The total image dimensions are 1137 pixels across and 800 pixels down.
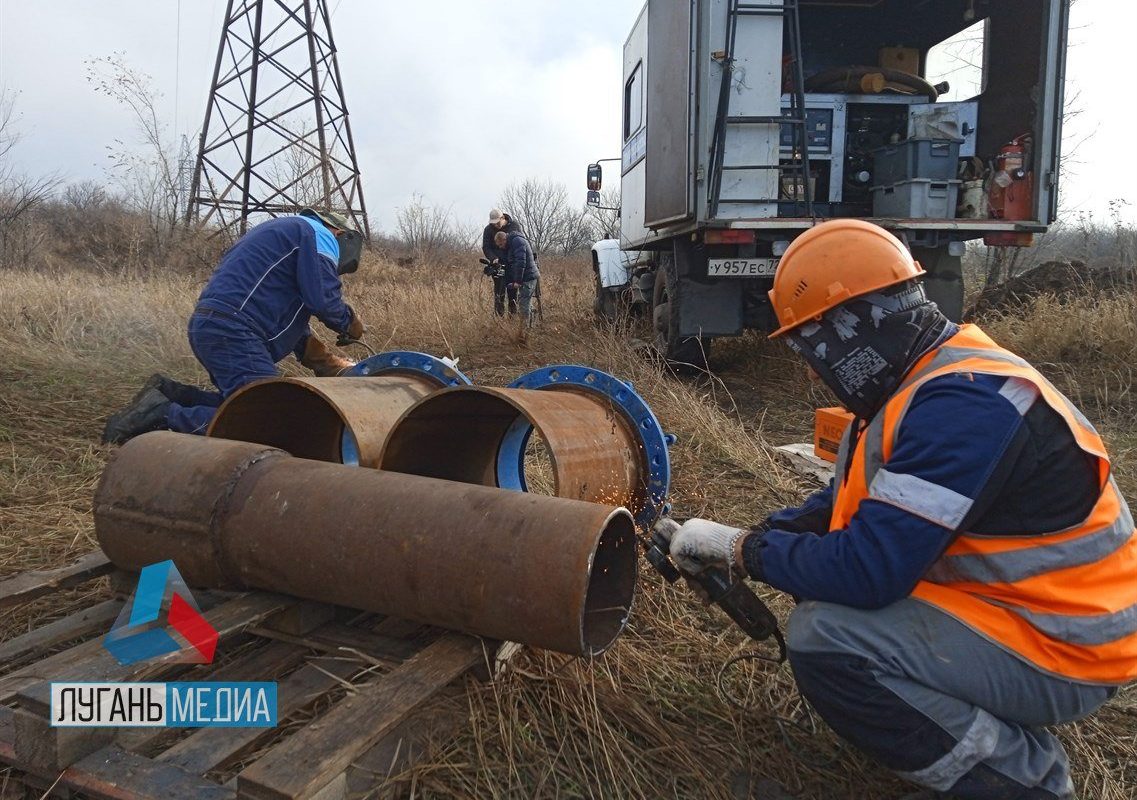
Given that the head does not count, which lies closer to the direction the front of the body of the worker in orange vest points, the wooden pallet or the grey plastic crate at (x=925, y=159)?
the wooden pallet

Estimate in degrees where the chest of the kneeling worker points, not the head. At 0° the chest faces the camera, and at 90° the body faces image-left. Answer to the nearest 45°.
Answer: approximately 270°

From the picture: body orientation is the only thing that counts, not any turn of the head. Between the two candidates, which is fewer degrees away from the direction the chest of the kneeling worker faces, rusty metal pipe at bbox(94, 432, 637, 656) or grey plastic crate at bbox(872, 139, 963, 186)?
the grey plastic crate

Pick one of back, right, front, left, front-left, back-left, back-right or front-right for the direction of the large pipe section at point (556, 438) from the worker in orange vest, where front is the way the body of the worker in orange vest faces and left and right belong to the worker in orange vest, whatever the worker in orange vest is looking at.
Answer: front-right

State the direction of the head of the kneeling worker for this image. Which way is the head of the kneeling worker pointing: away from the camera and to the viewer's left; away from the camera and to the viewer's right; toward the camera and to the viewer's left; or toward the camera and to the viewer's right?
away from the camera and to the viewer's right

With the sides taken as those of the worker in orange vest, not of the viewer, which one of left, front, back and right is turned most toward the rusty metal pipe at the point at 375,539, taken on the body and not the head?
front

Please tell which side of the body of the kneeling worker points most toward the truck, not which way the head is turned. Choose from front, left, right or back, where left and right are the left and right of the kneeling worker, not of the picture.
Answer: front

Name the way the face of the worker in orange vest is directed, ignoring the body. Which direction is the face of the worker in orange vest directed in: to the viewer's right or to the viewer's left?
to the viewer's left

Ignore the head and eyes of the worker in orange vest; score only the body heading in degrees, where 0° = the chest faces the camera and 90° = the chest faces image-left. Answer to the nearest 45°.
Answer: approximately 90°

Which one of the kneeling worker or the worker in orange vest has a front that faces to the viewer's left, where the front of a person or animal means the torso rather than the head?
the worker in orange vest

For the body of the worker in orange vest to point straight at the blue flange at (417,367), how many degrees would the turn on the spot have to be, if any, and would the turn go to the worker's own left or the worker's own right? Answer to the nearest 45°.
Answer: approximately 45° to the worker's own right

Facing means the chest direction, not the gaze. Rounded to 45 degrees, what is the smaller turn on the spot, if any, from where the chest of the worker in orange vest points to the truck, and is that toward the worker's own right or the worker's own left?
approximately 90° to the worker's own right

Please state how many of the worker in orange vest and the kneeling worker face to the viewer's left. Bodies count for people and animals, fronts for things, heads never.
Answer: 1

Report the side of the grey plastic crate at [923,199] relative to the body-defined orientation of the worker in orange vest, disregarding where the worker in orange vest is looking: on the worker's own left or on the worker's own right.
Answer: on the worker's own right
